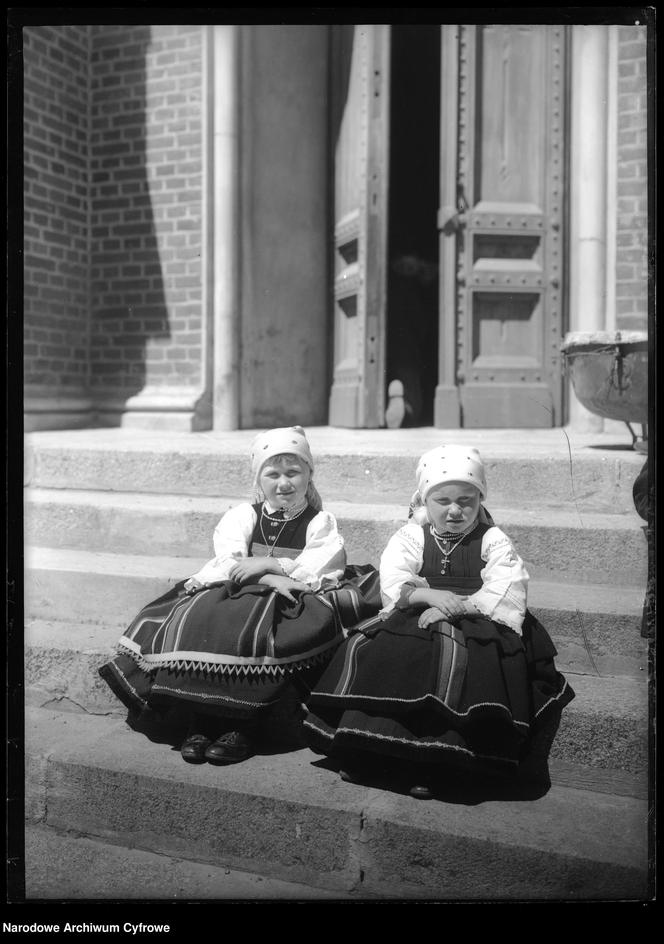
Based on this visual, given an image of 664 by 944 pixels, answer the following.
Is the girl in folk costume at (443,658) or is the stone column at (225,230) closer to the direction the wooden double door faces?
the girl in folk costume

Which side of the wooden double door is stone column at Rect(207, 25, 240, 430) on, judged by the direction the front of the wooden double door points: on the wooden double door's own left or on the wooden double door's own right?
on the wooden double door's own right

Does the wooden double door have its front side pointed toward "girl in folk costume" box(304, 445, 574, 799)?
yes

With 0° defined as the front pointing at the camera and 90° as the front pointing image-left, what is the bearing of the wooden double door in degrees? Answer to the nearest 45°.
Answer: approximately 0°
